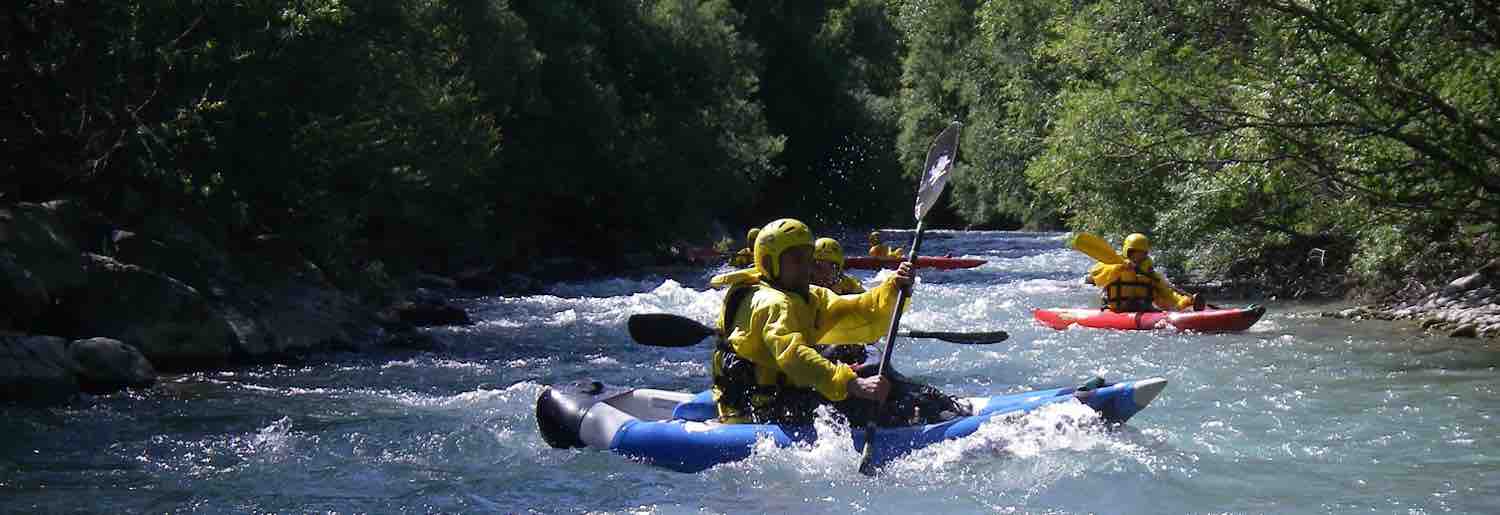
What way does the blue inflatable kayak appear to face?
to the viewer's right

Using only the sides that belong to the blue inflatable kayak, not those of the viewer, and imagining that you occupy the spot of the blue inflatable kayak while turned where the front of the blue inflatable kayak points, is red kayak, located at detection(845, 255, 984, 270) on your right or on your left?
on your left

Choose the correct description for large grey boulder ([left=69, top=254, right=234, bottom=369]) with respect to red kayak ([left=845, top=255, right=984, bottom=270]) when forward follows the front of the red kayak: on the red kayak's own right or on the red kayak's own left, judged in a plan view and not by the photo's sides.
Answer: on the red kayak's own right

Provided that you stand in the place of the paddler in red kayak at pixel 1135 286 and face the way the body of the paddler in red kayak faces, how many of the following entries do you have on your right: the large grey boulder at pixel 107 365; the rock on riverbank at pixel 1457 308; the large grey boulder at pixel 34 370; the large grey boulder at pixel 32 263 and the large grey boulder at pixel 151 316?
4

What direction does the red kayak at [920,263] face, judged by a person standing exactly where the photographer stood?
facing to the right of the viewer

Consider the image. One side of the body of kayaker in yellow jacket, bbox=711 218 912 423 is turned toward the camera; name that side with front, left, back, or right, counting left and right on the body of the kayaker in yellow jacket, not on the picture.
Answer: right
